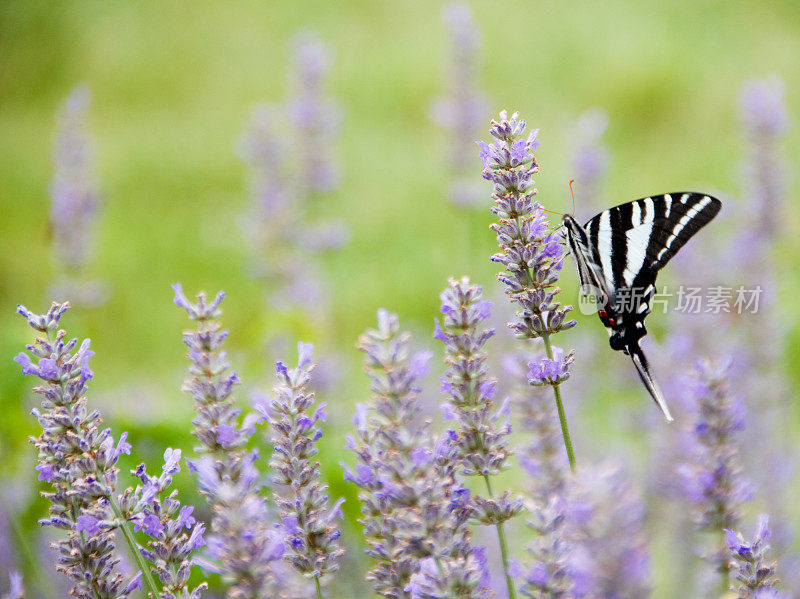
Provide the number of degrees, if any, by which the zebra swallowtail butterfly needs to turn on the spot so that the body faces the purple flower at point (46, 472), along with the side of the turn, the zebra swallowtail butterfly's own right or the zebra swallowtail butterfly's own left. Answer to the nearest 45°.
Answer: approximately 45° to the zebra swallowtail butterfly's own left

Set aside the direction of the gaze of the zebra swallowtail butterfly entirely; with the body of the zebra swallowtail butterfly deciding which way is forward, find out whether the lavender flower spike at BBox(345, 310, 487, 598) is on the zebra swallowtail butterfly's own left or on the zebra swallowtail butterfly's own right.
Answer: on the zebra swallowtail butterfly's own left

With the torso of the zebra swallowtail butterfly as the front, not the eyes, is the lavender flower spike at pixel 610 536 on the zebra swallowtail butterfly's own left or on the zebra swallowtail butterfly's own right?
on the zebra swallowtail butterfly's own left

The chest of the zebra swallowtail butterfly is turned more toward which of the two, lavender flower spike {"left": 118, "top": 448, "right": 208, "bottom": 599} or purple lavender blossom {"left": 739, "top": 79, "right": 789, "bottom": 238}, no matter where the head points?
the lavender flower spike

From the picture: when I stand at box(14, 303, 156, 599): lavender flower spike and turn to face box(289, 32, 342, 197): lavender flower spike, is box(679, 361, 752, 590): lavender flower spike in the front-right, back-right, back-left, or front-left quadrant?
front-right

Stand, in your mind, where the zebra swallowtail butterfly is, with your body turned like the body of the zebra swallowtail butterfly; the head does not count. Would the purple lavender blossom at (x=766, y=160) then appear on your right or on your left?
on your right

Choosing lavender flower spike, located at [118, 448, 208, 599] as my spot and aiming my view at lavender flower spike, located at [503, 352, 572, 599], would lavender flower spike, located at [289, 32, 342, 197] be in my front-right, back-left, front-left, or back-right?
front-left

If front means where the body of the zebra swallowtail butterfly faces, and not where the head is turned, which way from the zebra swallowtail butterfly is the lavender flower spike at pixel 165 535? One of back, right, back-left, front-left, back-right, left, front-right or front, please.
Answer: front-left

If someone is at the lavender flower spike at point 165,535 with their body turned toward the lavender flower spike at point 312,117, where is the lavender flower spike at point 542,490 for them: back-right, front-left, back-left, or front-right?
front-right

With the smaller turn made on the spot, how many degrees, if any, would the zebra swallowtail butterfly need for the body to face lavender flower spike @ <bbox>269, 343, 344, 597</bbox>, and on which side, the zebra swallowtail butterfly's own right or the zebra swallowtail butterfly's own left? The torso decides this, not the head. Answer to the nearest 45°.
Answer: approximately 45° to the zebra swallowtail butterfly's own left

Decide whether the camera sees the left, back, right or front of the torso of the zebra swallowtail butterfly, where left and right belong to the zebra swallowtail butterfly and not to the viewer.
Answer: left
